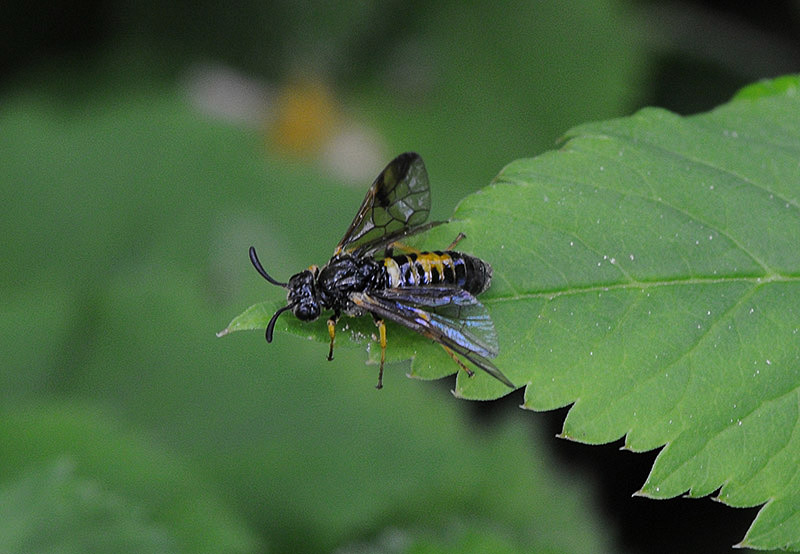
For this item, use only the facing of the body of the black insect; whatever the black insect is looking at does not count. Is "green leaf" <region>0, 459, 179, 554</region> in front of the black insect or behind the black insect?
in front

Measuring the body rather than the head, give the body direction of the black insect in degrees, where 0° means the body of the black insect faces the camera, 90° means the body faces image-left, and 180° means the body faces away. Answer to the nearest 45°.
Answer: approximately 90°
